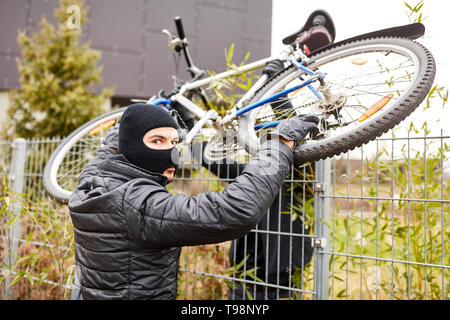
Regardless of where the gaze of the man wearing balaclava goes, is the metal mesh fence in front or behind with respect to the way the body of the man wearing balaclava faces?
in front

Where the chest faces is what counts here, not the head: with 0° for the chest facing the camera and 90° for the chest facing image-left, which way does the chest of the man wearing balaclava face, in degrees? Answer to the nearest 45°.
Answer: approximately 225°
